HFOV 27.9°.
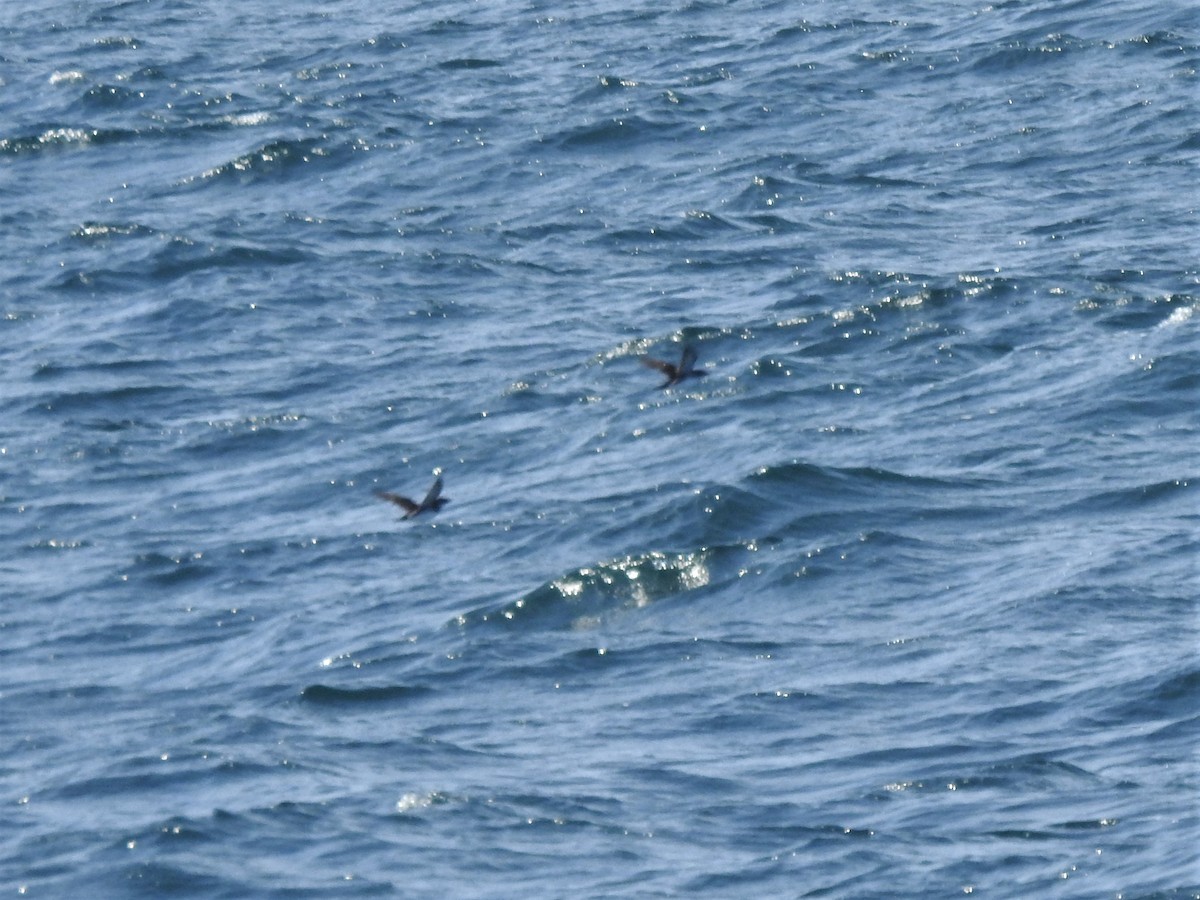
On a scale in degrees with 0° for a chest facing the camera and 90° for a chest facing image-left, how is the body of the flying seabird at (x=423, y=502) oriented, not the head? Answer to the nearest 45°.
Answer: approximately 270°
